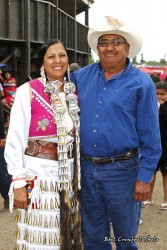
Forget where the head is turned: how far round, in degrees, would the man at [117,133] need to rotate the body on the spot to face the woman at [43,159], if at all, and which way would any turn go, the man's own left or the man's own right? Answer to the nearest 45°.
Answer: approximately 45° to the man's own right

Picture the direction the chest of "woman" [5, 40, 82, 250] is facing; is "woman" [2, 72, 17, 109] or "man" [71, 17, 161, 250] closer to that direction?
the man

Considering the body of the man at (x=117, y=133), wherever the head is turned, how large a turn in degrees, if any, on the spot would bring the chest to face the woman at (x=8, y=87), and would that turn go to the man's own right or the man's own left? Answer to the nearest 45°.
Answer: approximately 135° to the man's own right

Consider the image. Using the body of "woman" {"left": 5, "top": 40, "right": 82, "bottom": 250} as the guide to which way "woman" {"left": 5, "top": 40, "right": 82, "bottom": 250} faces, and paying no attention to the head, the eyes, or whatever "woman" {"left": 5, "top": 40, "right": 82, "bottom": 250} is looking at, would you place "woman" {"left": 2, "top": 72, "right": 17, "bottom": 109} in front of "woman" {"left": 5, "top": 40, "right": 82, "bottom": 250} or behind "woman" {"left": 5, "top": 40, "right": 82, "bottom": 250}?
behind

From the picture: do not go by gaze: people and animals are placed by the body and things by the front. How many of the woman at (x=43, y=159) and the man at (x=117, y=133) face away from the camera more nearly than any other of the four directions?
0

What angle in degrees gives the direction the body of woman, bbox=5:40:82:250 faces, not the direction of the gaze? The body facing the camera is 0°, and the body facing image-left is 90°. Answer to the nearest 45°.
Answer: approximately 315°

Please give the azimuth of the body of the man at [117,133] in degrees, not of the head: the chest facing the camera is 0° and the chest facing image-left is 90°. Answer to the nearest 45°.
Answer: approximately 45°
